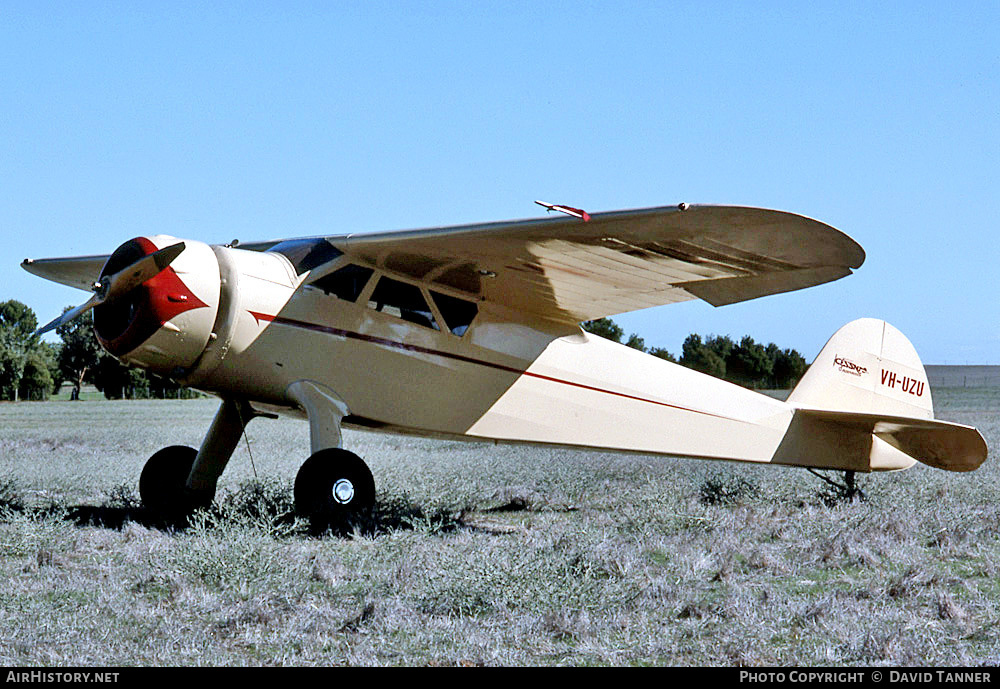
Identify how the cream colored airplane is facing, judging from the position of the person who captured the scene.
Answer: facing the viewer and to the left of the viewer
